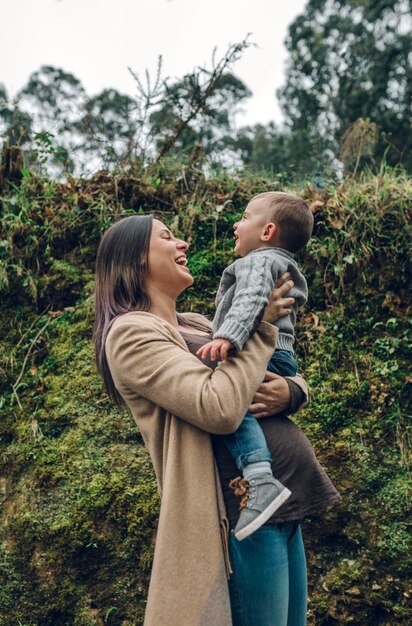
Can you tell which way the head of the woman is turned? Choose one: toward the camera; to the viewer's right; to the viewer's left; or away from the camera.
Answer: to the viewer's right

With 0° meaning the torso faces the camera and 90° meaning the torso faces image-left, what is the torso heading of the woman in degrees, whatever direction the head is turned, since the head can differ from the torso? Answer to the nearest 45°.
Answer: approximately 270°

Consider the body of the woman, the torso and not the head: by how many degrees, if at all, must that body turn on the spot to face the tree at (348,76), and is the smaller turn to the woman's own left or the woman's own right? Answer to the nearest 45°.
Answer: approximately 90° to the woman's own left

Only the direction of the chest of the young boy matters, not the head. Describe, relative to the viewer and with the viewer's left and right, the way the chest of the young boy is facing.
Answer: facing to the left of the viewer

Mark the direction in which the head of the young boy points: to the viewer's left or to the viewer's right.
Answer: to the viewer's left

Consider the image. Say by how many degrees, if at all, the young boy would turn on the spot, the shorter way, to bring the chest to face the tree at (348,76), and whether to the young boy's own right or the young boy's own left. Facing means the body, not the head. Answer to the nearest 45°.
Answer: approximately 90° to the young boy's own right
